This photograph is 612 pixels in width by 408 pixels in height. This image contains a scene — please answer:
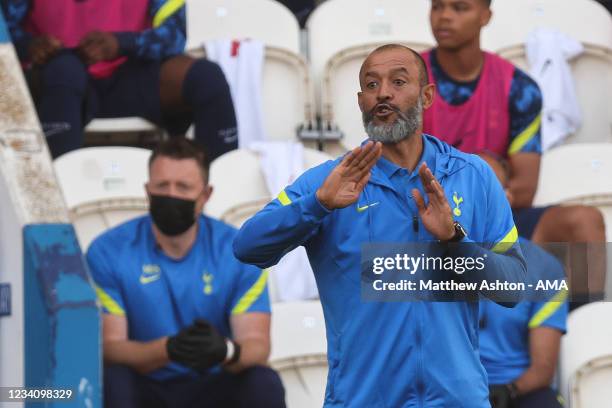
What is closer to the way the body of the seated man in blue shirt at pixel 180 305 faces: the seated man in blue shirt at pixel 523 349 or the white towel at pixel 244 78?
the seated man in blue shirt

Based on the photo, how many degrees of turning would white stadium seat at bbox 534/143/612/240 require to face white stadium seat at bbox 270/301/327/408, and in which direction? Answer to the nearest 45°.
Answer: approximately 45° to its right
